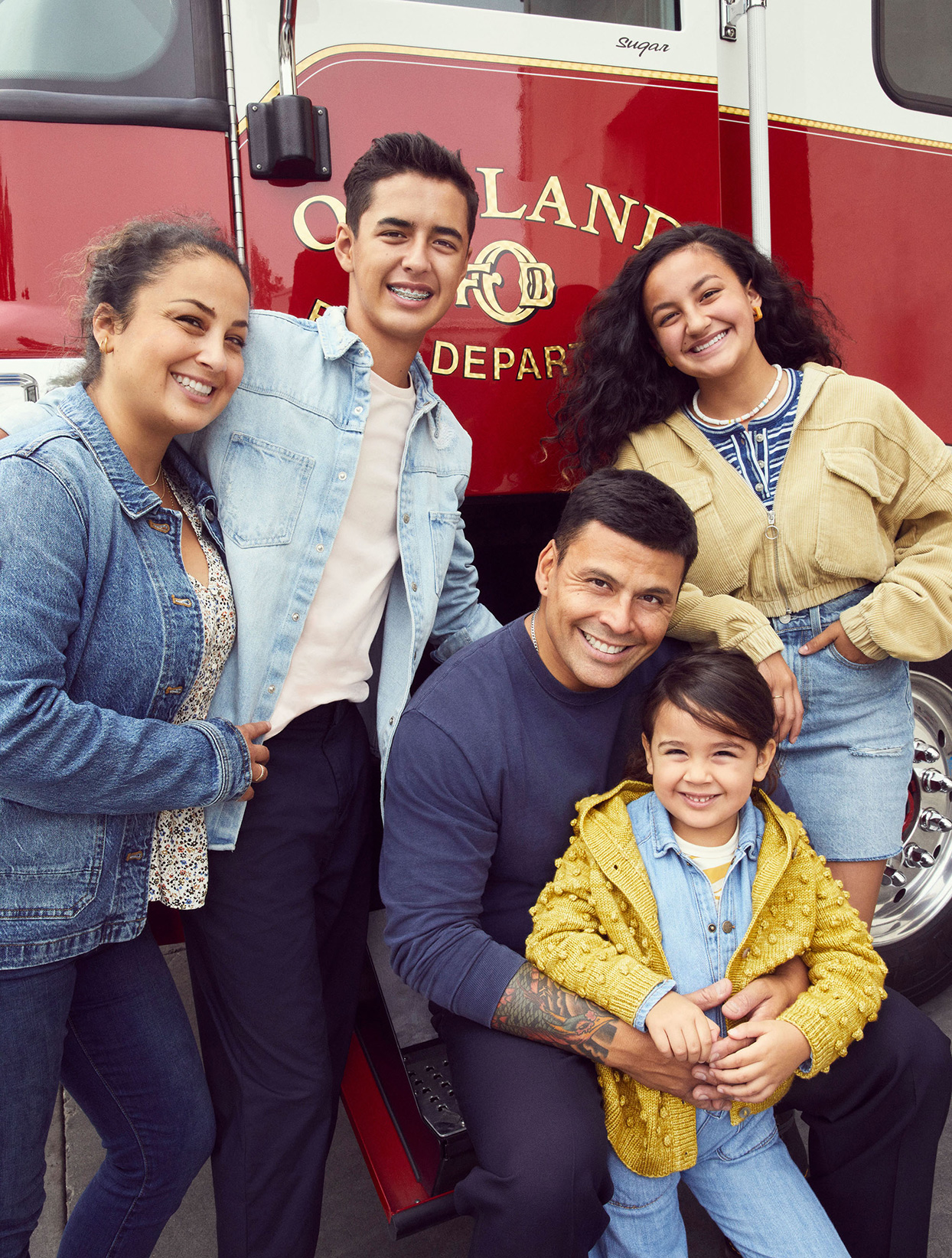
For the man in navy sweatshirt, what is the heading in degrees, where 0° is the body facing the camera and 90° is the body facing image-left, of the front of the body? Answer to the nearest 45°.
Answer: approximately 315°

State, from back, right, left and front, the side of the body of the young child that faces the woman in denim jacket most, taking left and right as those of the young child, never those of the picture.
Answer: right

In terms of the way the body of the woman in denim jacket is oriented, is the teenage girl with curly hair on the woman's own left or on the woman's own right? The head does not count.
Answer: on the woman's own left

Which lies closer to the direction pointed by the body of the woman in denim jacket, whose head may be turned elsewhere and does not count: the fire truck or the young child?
the young child

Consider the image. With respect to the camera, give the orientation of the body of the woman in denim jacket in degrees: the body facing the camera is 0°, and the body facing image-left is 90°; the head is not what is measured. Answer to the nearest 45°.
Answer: approximately 315°
